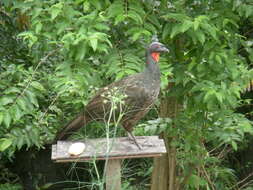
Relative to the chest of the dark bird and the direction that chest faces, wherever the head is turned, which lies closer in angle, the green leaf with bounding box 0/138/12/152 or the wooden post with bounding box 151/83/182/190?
the wooden post

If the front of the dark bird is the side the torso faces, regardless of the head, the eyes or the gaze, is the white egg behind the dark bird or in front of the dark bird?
behind

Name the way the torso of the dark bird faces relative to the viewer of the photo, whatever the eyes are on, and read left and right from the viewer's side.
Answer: facing to the right of the viewer

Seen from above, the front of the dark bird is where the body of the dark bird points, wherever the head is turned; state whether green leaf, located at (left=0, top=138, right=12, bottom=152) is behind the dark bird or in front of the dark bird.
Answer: behind

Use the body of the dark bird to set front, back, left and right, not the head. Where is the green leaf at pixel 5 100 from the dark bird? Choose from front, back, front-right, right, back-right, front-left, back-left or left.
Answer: back

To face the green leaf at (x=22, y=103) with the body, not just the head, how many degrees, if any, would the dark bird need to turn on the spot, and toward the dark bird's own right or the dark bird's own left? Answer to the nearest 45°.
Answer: approximately 180°

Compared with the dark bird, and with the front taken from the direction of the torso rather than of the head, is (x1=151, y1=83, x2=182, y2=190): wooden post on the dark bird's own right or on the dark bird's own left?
on the dark bird's own left
